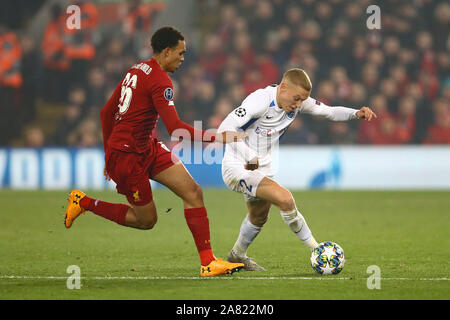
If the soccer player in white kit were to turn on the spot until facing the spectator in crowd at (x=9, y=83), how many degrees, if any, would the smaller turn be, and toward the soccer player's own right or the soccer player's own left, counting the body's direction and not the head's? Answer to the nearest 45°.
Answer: approximately 180°

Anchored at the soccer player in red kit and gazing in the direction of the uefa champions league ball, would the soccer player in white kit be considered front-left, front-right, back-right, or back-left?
front-left

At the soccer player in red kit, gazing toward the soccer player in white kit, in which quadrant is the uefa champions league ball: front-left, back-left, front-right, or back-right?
front-right

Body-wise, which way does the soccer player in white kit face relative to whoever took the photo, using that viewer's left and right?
facing the viewer and to the right of the viewer

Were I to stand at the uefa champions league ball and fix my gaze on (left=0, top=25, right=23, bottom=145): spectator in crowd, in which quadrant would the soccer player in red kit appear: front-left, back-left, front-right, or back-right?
front-left

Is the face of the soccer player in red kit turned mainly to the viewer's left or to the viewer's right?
to the viewer's right

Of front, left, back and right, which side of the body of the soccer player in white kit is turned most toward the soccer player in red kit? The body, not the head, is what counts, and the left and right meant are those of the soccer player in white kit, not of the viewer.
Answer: right

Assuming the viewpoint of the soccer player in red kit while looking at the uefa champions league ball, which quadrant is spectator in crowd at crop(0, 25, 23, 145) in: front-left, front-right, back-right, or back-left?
back-left
